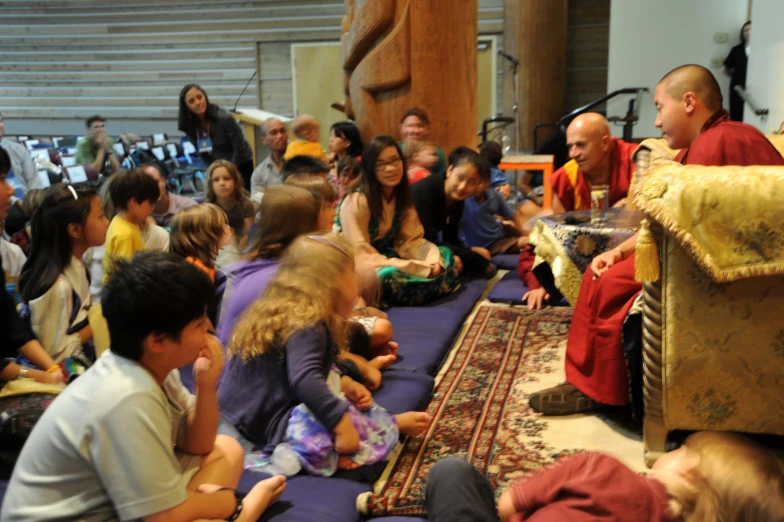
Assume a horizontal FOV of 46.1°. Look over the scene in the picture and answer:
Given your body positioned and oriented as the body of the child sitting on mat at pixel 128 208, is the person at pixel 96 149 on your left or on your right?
on your left

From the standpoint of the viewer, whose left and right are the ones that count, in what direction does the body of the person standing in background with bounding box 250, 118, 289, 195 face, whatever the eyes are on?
facing the viewer and to the right of the viewer

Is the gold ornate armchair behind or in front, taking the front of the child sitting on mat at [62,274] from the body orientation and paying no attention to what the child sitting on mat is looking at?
in front

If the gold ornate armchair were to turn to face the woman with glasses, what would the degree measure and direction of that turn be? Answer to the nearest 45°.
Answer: approximately 45° to its right

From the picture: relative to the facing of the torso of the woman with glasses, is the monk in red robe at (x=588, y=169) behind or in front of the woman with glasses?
in front

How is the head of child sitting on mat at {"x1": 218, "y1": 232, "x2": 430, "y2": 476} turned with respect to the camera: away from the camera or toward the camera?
away from the camera

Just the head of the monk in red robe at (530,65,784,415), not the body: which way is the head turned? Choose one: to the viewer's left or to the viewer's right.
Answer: to the viewer's left

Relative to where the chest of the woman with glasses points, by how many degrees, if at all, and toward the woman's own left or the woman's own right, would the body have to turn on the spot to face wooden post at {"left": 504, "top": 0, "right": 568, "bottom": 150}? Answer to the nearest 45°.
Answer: approximately 135° to the woman's own left

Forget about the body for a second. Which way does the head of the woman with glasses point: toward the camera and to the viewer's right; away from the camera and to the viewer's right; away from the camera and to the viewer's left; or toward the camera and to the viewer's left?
toward the camera and to the viewer's right

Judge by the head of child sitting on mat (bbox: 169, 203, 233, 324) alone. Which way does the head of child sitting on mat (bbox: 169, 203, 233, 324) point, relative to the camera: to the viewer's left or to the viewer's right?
to the viewer's right

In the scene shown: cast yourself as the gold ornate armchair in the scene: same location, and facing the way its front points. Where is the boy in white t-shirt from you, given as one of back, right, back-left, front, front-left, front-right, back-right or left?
front-left

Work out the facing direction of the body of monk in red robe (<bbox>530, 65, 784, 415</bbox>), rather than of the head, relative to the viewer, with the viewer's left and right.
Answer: facing to the left of the viewer

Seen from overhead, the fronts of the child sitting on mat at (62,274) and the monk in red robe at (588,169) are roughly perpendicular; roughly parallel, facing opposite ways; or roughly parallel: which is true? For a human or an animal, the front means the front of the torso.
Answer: roughly parallel, facing opposite ways

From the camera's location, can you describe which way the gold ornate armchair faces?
facing to the left of the viewer

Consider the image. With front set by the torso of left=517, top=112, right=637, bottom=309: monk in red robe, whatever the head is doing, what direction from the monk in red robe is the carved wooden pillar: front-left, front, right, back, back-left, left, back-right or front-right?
right

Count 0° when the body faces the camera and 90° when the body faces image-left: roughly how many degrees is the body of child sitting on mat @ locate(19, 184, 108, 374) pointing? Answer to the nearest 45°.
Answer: approximately 270°

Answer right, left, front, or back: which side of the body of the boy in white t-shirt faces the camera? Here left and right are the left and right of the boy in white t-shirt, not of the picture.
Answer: right

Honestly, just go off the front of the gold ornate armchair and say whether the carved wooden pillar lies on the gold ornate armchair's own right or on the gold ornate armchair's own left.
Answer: on the gold ornate armchair's own right

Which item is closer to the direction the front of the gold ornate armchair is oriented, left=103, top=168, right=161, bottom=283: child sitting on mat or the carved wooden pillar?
the child sitting on mat
